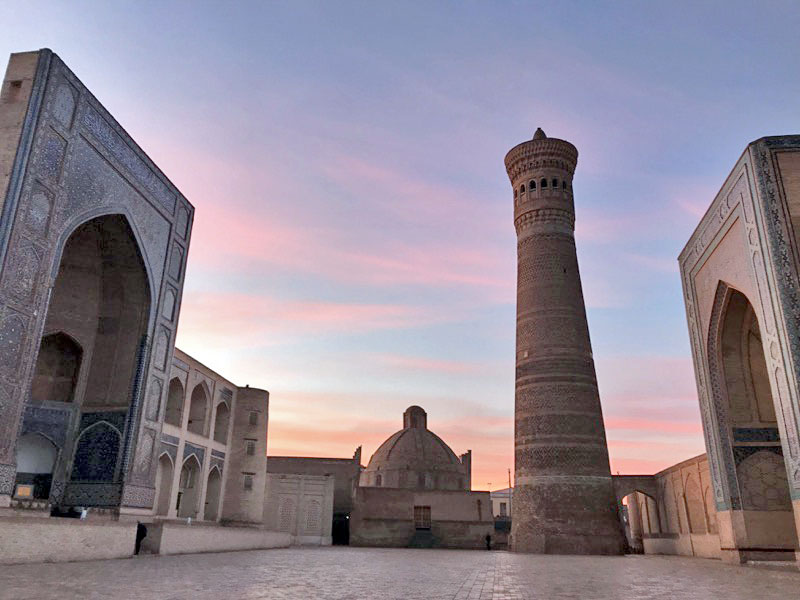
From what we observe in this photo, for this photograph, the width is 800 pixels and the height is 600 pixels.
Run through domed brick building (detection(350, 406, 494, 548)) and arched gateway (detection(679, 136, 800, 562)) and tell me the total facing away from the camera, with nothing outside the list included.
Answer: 0

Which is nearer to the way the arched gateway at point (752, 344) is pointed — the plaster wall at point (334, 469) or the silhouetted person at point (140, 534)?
the silhouetted person

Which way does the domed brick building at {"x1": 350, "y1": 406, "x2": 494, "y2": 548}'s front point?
toward the camera

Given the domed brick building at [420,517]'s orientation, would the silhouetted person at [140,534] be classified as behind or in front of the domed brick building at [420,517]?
in front

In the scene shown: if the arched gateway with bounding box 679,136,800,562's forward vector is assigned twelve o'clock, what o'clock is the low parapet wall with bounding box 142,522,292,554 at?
The low parapet wall is roughly at 1 o'clock from the arched gateway.

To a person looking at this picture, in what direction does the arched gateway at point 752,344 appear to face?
facing the viewer and to the left of the viewer

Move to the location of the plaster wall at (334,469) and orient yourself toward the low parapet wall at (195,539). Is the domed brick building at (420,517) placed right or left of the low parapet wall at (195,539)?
left

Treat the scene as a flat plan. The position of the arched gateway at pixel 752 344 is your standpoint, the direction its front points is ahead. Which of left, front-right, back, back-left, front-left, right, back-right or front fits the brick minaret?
right

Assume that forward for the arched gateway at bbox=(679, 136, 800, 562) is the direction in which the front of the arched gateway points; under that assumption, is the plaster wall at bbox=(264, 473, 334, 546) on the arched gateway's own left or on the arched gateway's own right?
on the arched gateway's own right

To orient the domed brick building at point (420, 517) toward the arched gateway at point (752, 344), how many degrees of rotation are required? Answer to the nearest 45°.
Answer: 0° — it already faces it

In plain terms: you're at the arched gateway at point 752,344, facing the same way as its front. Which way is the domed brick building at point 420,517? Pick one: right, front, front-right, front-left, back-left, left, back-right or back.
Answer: right

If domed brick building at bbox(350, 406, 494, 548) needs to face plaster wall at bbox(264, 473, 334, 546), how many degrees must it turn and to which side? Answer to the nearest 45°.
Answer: approximately 45° to its right

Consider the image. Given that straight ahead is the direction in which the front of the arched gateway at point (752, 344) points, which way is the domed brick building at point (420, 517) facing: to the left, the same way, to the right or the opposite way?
to the left

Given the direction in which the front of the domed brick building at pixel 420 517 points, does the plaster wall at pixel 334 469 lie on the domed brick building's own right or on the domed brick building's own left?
on the domed brick building's own right

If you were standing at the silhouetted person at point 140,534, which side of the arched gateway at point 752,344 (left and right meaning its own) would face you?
front
